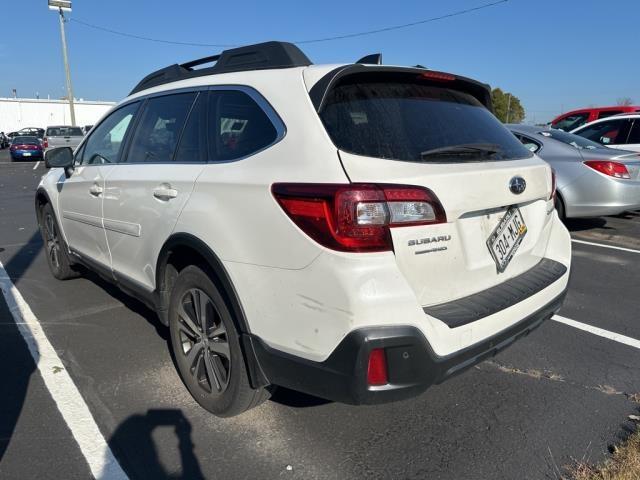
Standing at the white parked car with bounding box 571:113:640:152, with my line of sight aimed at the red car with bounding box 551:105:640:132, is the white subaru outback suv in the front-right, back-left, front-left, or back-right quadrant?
back-left

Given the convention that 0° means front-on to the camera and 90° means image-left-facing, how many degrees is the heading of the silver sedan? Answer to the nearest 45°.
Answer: approximately 135°

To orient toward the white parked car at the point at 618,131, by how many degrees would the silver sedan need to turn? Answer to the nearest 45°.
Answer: approximately 45° to its right

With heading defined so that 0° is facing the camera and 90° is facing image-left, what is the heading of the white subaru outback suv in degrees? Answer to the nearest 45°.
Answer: approximately 135°

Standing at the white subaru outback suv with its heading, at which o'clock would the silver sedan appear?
The silver sedan is roughly at 3 o'clock from the white subaru outback suv.

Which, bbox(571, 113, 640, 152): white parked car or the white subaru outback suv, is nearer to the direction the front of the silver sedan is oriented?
the white parked car

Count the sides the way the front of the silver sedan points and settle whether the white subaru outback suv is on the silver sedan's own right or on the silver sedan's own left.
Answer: on the silver sedan's own left

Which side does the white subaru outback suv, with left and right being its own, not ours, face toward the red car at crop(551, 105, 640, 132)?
right
